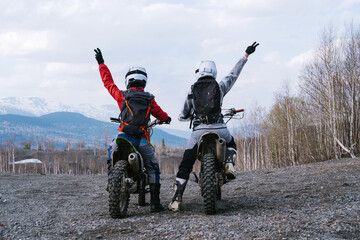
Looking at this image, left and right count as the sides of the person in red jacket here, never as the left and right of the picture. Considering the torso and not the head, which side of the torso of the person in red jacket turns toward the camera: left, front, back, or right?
back

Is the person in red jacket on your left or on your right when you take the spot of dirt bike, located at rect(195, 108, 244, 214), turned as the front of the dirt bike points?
on your left

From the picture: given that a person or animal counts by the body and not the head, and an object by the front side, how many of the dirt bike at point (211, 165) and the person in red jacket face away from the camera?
2

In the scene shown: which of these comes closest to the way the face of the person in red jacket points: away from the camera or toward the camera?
away from the camera

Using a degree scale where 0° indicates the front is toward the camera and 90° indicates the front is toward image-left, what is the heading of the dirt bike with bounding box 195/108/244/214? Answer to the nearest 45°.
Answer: approximately 180°

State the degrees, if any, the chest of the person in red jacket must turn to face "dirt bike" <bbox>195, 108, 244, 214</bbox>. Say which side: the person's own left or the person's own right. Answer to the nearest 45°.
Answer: approximately 135° to the person's own right

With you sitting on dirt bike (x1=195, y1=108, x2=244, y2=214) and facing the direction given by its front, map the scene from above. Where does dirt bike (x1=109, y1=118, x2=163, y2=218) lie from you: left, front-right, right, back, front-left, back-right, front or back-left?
left
